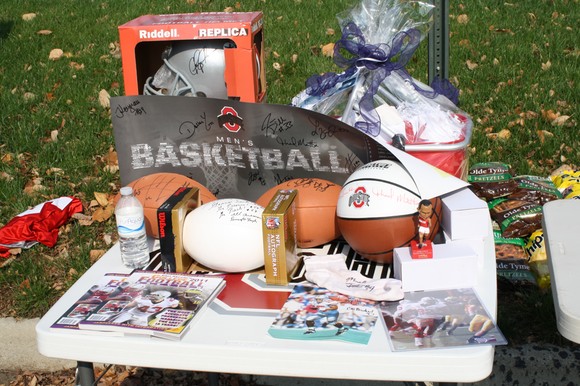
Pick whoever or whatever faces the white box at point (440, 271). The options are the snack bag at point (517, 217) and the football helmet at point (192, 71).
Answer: the snack bag

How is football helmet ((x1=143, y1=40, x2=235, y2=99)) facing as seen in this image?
to the viewer's left

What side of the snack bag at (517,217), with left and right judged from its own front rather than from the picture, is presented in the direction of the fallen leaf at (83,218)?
right

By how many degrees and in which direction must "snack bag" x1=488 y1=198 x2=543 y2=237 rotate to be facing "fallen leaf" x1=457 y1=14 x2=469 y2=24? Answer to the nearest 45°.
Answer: approximately 180°

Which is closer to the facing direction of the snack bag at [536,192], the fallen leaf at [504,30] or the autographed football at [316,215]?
the autographed football

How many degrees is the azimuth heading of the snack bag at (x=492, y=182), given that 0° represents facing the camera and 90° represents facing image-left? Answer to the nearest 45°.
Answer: approximately 0°
